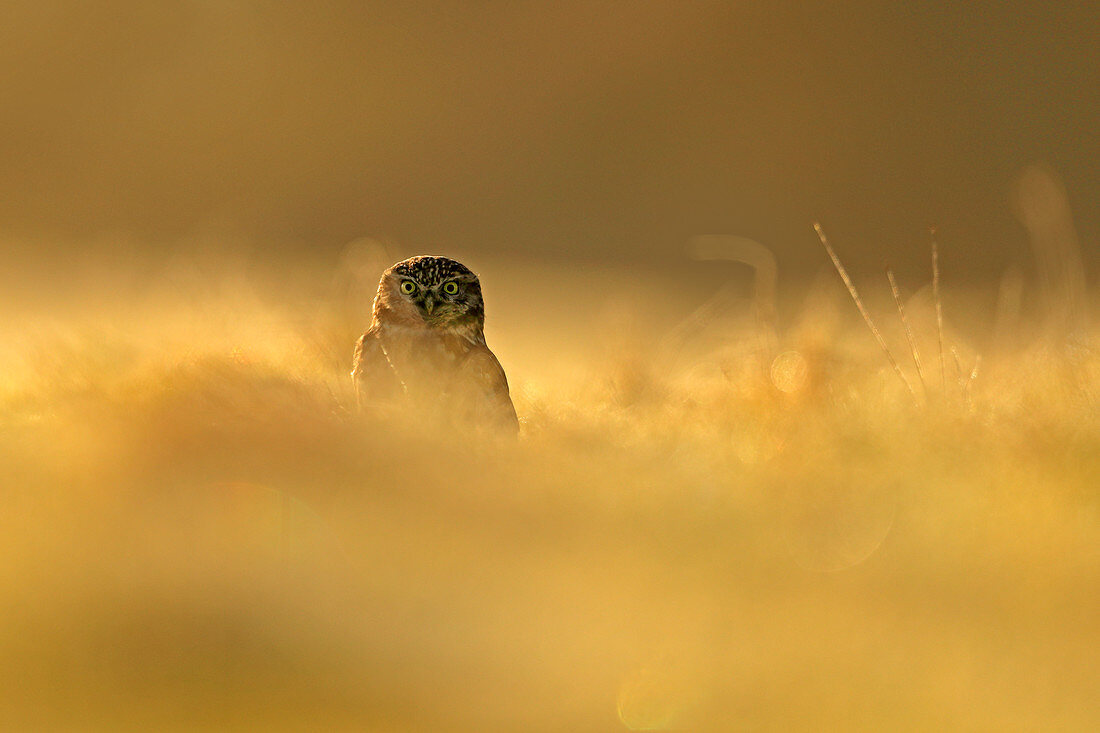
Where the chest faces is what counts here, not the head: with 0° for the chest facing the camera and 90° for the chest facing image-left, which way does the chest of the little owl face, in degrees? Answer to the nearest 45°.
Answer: approximately 0°
